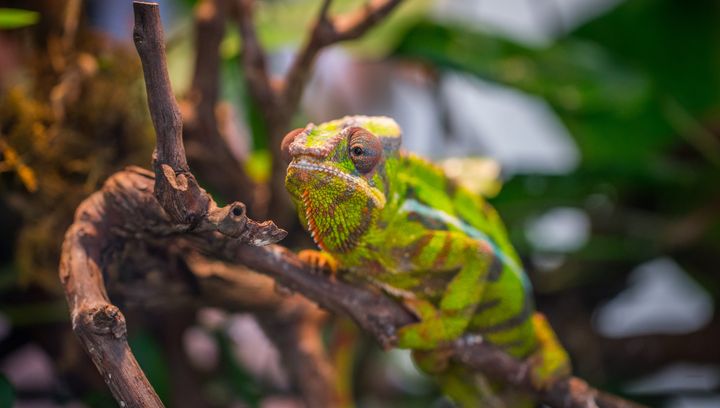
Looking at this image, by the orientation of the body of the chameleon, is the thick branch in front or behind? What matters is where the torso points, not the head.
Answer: in front

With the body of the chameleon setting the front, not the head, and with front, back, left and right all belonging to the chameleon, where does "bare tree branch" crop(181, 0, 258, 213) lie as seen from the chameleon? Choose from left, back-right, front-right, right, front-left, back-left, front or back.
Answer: right

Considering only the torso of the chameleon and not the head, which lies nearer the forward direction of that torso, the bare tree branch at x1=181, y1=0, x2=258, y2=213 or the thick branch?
the thick branch

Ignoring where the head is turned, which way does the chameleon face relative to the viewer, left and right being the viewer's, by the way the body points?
facing the viewer and to the left of the viewer
